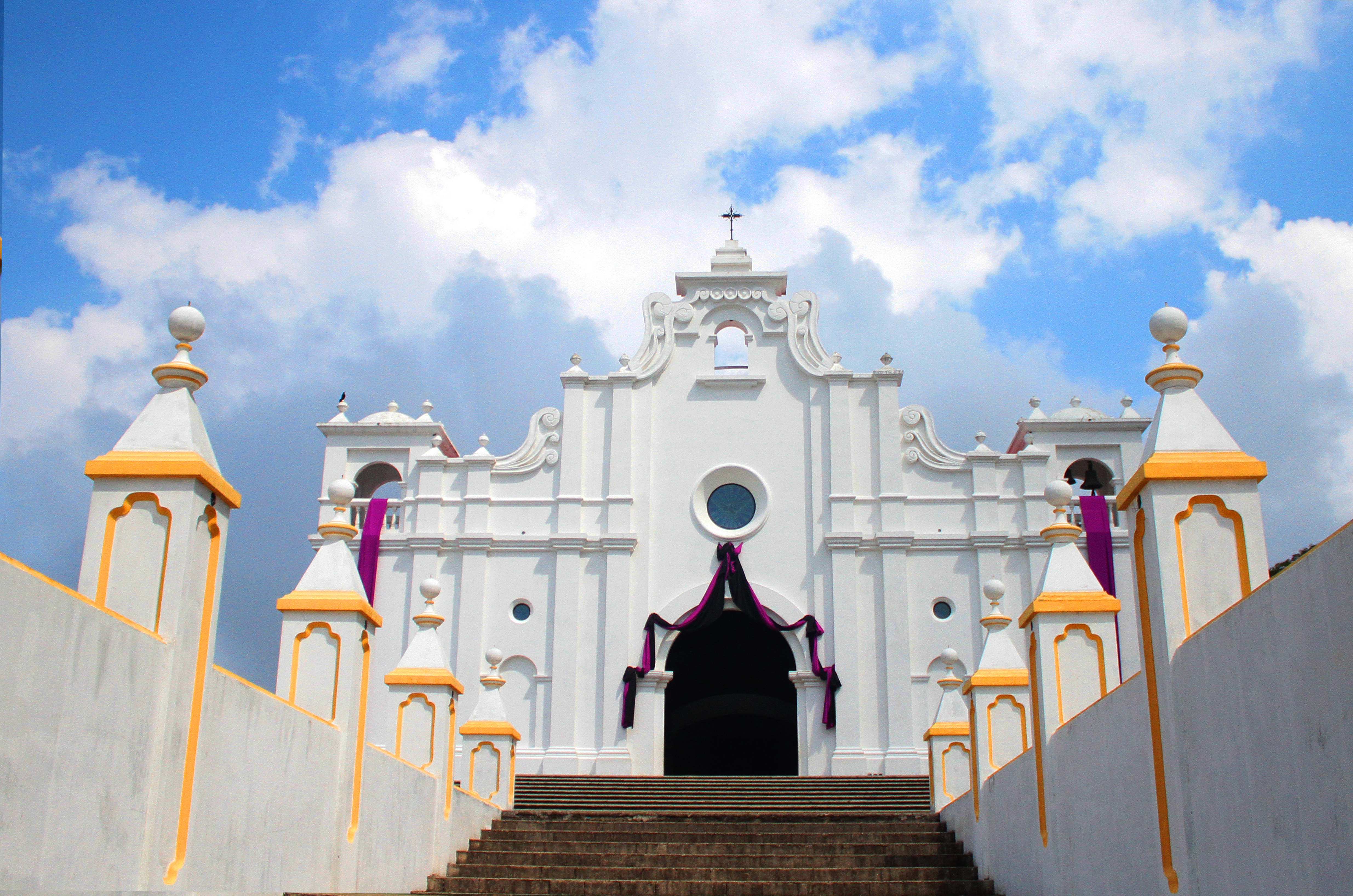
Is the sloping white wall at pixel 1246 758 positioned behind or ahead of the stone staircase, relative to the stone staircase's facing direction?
ahead

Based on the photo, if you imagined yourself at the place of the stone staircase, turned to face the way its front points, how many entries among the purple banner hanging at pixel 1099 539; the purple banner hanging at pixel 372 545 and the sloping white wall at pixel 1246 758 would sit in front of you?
1

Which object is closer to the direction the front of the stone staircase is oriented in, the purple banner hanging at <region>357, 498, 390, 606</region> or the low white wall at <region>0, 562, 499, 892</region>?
the low white wall

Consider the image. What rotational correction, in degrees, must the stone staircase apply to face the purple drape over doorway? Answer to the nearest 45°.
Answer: approximately 180°

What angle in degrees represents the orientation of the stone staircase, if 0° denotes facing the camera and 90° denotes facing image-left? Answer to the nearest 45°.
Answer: approximately 0°

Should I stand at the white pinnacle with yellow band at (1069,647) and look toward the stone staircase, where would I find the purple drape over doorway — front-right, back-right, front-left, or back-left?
front-right

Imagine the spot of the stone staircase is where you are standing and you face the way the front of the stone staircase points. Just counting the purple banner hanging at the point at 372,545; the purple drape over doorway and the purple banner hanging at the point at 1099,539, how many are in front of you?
0

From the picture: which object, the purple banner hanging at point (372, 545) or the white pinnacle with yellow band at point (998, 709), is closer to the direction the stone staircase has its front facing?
the white pinnacle with yellow band

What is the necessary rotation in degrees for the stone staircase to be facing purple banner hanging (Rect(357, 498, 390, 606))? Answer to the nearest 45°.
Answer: approximately 135° to its right

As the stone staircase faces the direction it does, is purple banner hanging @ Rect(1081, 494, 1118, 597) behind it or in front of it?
behind

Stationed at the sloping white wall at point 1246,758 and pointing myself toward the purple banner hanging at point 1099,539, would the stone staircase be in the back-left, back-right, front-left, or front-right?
front-left

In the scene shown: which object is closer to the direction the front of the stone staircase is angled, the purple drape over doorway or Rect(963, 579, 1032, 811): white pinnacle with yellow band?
the white pinnacle with yellow band
